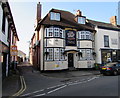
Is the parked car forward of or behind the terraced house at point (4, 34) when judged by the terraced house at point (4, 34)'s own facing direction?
forward

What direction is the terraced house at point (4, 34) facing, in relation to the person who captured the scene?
facing to the right of the viewer

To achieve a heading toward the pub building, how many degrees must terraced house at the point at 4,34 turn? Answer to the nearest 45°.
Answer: approximately 45° to its left
